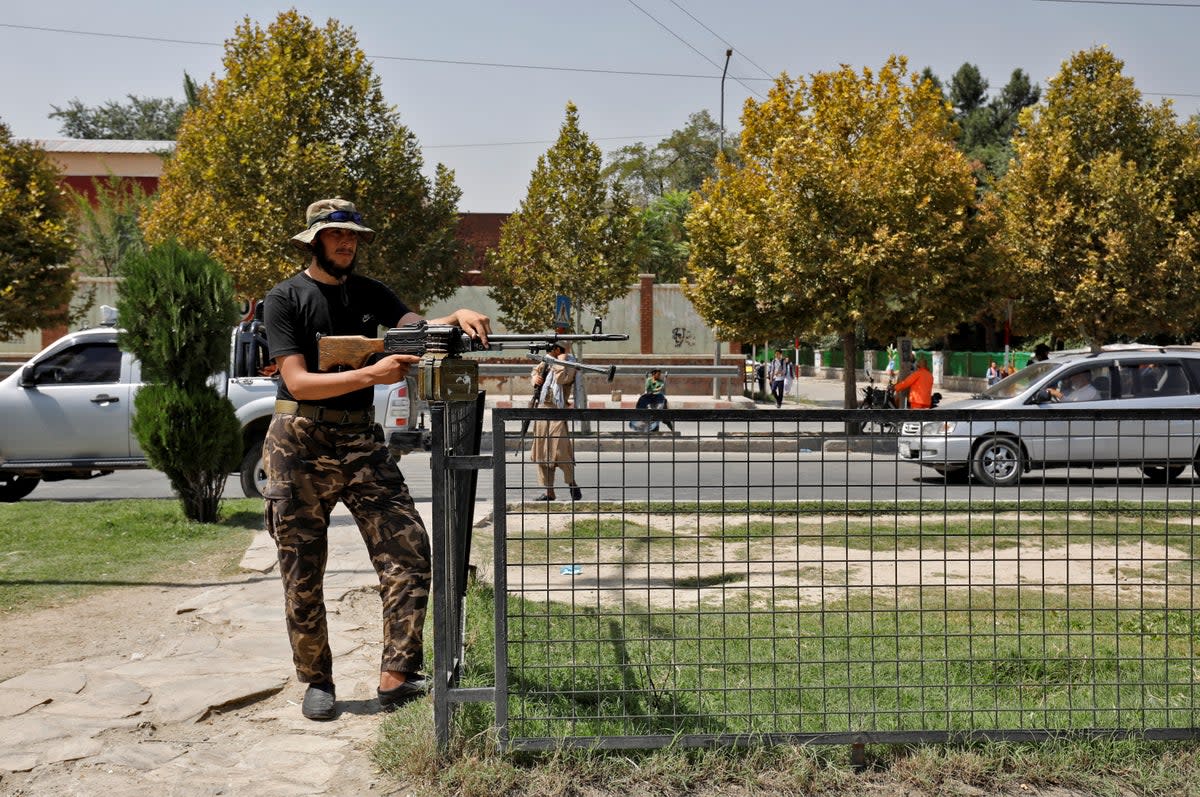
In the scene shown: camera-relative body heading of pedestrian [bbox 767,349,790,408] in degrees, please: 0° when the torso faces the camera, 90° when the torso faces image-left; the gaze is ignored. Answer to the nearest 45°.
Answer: approximately 0°

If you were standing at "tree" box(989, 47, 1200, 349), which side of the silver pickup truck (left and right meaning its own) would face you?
back

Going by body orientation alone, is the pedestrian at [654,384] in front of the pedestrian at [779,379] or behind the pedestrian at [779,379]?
in front

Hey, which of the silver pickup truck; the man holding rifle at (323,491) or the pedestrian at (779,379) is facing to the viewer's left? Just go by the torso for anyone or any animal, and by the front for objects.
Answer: the silver pickup truck

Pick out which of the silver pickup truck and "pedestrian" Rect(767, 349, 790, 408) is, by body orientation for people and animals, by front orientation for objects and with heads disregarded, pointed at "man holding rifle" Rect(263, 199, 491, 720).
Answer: the pedestrian

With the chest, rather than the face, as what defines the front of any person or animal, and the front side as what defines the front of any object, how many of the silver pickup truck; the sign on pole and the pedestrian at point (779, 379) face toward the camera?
2

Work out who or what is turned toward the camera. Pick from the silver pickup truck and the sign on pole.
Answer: the sign on pole

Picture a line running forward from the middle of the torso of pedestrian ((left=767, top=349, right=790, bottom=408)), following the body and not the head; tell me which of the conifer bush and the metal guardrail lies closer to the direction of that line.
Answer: the conifer bush

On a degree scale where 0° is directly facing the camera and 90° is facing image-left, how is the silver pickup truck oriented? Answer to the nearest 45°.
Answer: approximately 90°

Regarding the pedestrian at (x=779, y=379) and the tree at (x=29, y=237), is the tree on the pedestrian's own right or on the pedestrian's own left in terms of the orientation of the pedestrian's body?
on the pedestrian's own right

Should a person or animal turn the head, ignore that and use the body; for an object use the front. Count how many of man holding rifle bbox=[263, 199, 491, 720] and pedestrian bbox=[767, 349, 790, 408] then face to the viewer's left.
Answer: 0

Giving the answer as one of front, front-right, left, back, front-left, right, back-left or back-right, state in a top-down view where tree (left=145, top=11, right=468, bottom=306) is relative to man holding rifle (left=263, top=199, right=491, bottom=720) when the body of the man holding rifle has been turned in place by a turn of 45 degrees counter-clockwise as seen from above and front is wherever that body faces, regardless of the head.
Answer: left

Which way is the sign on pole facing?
toward the camera

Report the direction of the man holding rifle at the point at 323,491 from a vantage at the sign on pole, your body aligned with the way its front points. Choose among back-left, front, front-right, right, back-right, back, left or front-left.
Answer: front

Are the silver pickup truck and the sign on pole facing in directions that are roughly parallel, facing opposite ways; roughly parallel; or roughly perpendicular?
roughly perpendicular
